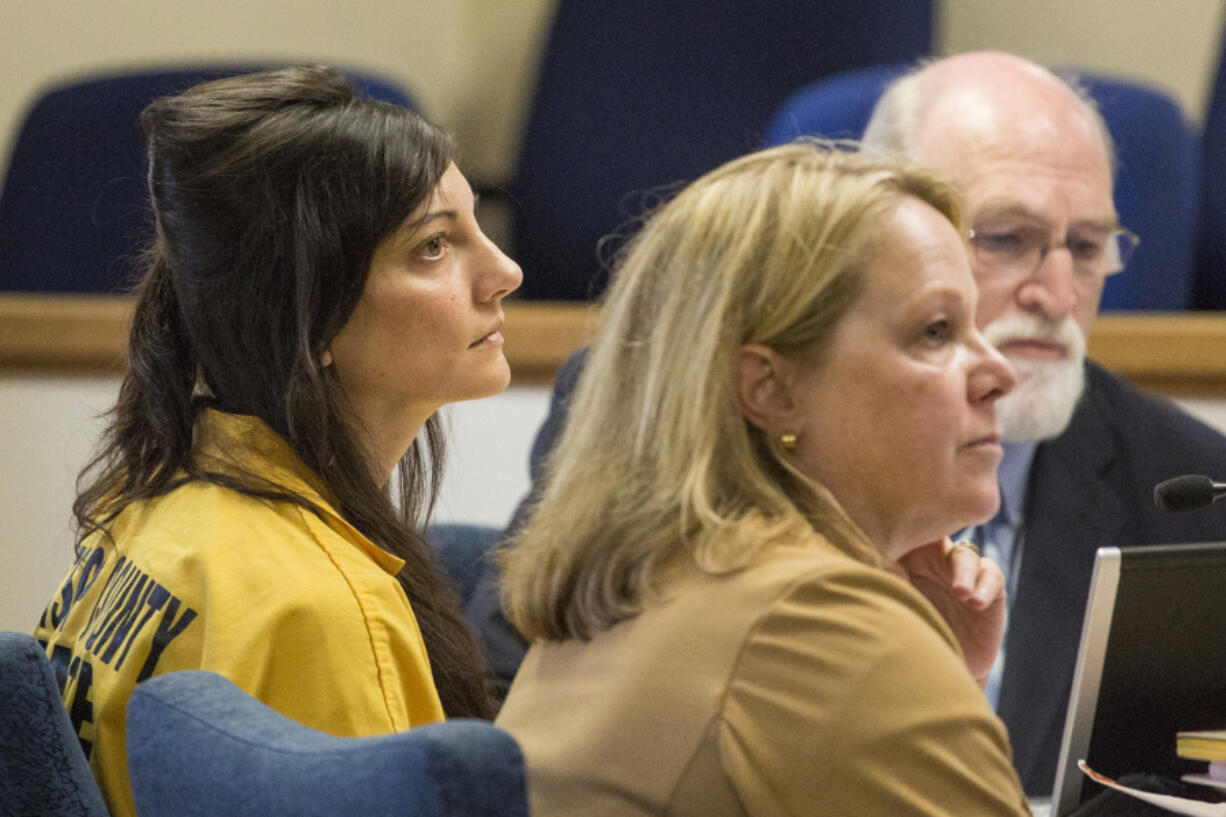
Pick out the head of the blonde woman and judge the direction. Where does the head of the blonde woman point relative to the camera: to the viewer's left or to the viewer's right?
to the viewer's right

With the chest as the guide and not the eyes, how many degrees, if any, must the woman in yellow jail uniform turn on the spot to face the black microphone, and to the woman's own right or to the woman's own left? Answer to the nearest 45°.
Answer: approximately 45° to the woman's own right

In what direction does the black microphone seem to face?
to the viewer's left

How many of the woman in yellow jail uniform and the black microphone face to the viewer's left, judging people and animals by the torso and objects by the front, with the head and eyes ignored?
1

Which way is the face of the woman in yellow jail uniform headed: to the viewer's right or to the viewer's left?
to the viewer's right

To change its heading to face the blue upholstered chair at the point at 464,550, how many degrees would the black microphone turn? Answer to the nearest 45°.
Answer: approximately 45° to its right

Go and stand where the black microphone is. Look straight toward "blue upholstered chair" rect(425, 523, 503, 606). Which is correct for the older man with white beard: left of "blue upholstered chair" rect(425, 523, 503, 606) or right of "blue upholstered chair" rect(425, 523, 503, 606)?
right

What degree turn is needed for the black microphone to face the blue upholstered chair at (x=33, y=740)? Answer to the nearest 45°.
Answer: approximately 45° to its left

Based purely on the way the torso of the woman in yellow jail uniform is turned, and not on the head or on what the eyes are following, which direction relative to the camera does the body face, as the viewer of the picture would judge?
to the viewer's right

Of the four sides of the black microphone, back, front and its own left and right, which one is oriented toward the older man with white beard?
right
